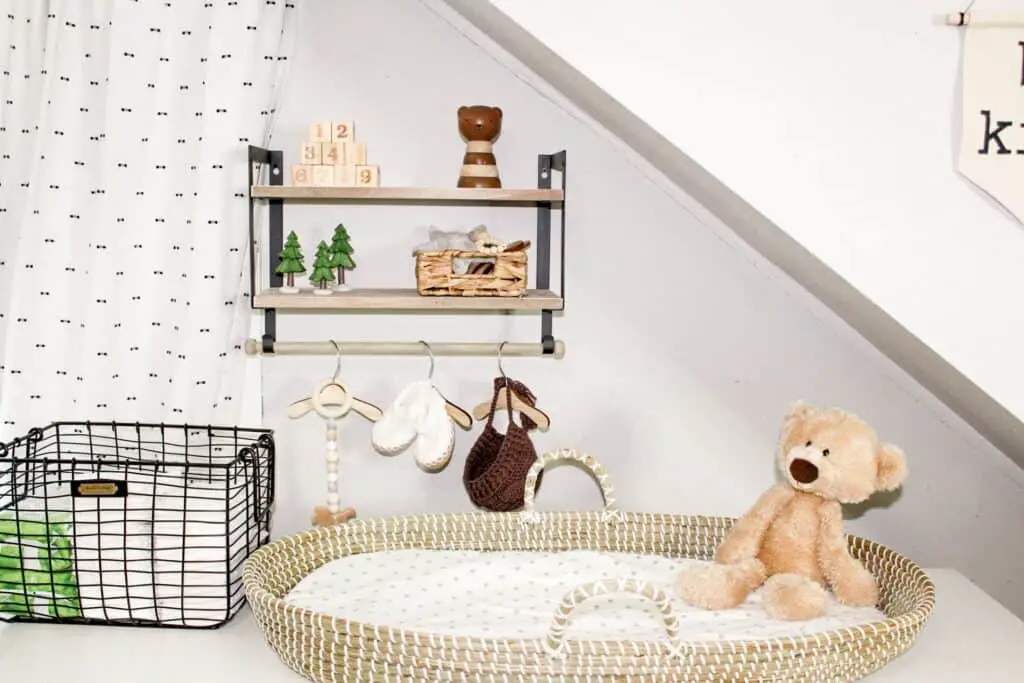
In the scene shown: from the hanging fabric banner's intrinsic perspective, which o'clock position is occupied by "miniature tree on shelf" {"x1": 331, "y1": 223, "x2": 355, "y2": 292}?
The miniature tree on shelf is roughly at 3 o'clock from the hanging fabric banner.

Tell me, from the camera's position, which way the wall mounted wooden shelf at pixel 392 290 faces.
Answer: facing the viewer

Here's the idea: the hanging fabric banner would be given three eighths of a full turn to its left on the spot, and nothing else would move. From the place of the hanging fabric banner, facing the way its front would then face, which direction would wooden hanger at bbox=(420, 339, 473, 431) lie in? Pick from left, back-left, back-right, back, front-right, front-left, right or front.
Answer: back-left

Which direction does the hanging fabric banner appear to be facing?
toward the camera

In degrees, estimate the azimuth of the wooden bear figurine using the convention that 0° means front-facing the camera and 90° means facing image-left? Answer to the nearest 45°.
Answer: approximately 0°

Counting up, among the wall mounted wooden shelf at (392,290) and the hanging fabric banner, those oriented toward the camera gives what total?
2

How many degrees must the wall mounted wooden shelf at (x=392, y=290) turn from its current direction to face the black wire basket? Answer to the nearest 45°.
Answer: approximately 45° to its right

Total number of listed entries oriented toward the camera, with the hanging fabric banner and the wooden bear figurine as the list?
2
